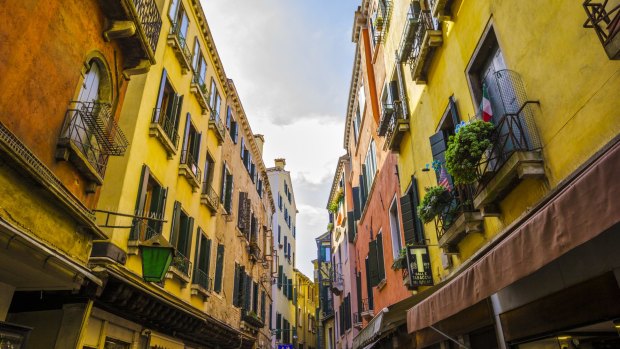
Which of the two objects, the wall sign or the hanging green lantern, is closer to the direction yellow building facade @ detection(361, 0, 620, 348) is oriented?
the hanging green lantern

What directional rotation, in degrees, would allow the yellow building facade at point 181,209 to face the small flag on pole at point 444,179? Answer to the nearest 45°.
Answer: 0° — it already faces it

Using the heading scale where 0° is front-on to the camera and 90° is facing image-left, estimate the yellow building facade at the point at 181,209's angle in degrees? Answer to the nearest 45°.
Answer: approximately 315°

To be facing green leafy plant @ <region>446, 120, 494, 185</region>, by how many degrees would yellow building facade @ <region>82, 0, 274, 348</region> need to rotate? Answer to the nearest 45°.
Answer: approximately 45° to its right

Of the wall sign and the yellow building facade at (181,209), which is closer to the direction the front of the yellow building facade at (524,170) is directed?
the yellow building facade

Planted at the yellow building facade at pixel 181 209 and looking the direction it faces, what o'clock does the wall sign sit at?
The wall sign is roughly at 12 o'clock from the yellow building facade.

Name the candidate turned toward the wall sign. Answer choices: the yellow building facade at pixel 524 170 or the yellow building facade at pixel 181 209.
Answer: the yellow building facade at pixel 181 209

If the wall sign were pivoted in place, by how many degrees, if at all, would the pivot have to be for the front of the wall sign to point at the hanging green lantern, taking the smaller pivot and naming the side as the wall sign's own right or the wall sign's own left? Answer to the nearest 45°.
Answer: approximately 45° to the wall sign's own right

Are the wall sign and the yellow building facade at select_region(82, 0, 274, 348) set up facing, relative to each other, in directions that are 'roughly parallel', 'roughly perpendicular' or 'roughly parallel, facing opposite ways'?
roughly perpendicular
